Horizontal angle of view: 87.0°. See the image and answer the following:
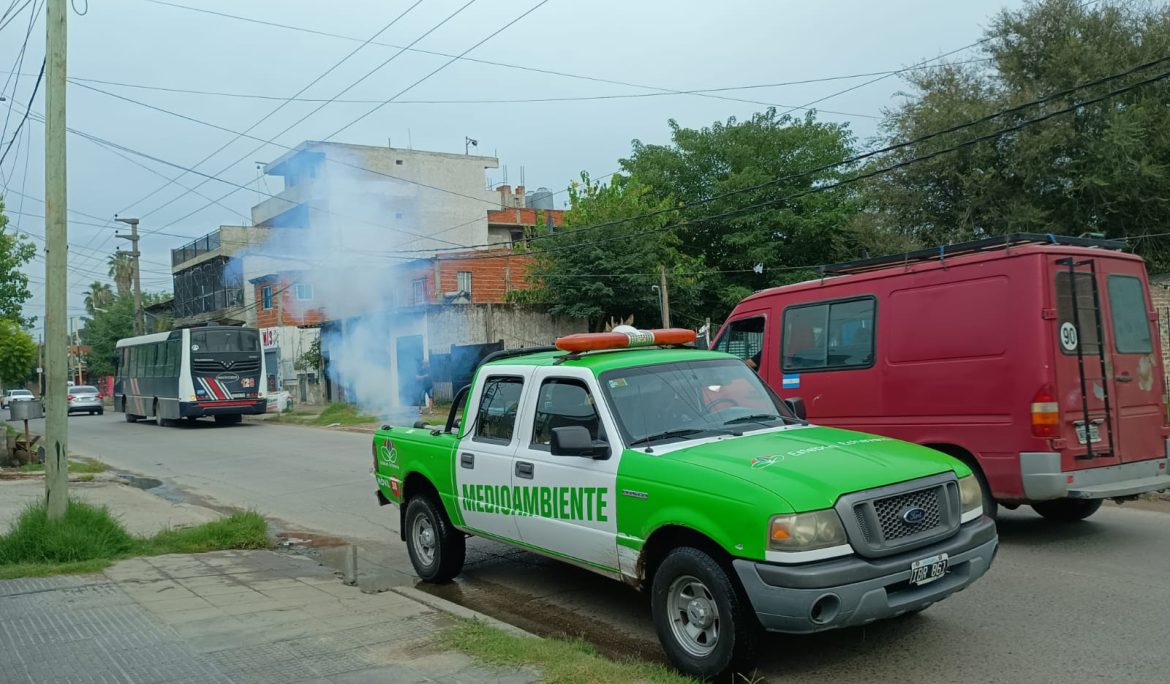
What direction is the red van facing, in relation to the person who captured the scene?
facing away from the viewer and to the left of the viewer

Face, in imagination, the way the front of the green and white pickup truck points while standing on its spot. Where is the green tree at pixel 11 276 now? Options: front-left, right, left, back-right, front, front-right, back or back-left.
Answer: back

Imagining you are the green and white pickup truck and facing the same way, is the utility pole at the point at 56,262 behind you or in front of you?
behind

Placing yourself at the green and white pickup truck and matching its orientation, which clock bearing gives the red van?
The red van is roughly at 9 o'clock from the green and white pickup truck.

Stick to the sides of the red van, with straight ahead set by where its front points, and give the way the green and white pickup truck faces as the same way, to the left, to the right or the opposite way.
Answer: the opposite way

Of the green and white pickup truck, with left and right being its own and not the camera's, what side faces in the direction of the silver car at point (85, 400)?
back
